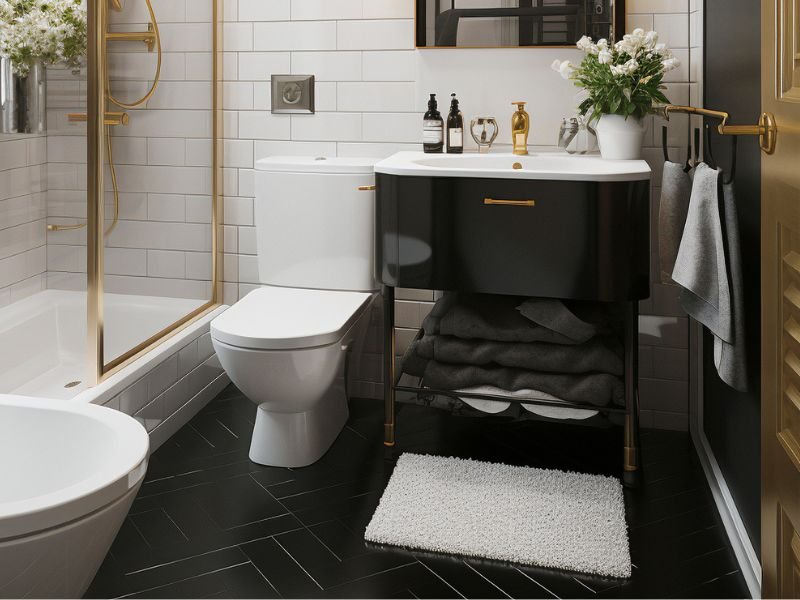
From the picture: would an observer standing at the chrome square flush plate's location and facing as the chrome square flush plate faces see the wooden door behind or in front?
in front

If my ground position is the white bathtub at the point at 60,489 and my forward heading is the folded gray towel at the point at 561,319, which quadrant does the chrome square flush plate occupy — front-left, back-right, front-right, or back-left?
front-left

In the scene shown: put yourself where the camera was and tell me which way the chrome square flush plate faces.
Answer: facing the viewer

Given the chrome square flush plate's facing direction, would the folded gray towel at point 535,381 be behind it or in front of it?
in front

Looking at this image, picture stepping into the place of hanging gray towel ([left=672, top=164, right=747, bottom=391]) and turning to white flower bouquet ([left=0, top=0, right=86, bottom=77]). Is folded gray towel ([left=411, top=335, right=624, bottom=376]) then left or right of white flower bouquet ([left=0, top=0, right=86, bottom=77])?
right

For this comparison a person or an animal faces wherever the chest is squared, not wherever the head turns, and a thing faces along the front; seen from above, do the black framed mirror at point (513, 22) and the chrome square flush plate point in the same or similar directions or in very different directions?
same or similar directions

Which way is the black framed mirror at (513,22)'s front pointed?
toward the camera

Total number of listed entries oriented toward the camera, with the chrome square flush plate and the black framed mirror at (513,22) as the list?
2
